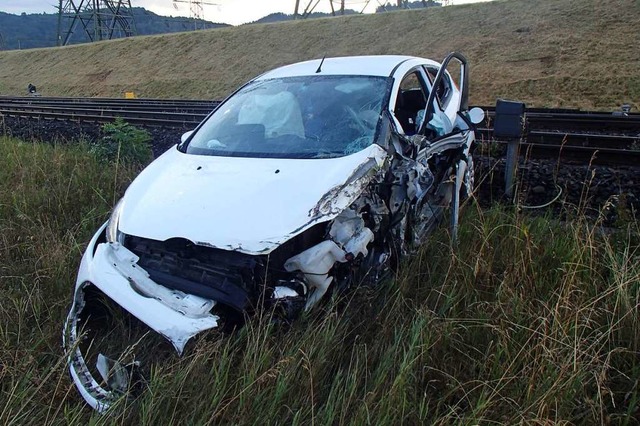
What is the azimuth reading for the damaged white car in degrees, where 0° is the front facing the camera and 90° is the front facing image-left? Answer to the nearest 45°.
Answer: approximately 45°

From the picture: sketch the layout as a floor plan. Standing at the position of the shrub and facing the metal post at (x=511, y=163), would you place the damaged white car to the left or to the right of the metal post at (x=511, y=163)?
right

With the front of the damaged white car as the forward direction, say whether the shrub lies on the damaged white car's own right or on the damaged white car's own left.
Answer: on the damaged white car's own right

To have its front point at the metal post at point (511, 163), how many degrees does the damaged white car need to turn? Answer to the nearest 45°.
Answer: approximately 180°

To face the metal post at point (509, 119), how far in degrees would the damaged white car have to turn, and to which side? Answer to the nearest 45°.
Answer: approximately 180°

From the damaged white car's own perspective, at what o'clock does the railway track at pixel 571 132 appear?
The railway track is roughly at 6 o'clock from the damaged white car.

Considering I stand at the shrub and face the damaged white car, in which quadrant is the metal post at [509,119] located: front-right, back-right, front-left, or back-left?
front-left
